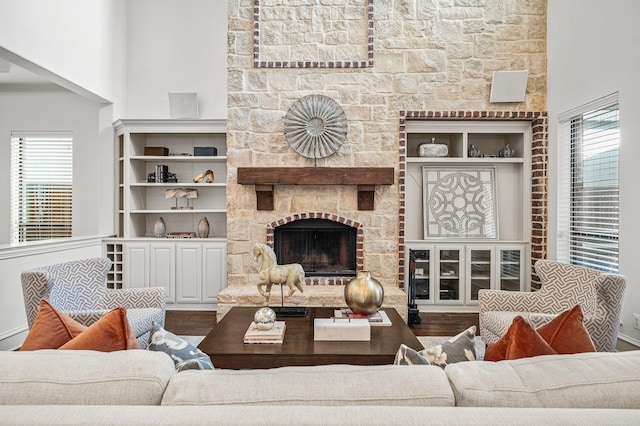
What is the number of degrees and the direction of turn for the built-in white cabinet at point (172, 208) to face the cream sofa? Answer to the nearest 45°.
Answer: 0° — it already faces it

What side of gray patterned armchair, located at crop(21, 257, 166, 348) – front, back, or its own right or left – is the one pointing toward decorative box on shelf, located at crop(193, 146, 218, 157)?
left

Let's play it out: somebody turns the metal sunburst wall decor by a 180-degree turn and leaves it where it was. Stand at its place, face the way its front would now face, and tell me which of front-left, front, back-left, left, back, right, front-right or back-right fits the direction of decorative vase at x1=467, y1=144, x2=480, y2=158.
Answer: right

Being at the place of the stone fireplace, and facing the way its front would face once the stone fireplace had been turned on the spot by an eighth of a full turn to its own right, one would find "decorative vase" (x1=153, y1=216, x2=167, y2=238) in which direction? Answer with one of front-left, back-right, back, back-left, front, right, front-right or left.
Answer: front-right

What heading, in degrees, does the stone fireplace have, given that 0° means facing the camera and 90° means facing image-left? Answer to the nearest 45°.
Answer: approximately 0°

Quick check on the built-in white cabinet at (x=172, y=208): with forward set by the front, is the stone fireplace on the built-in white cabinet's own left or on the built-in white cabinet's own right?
on the built-in white cabinet's own left

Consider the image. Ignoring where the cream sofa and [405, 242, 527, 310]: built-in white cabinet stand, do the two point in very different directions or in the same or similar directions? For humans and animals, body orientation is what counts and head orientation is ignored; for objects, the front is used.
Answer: very different directions

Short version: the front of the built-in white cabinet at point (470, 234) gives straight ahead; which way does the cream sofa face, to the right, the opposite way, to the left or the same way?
the opposite way

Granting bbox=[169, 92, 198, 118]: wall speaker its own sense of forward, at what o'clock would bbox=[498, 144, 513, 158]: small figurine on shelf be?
The small figurine on shelf is roughly at 10 o'clock from the wall speaker.

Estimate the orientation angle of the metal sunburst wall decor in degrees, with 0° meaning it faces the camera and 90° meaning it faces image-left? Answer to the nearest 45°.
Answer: approximately 0°

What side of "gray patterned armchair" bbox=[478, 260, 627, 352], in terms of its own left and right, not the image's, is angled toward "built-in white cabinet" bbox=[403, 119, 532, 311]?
right

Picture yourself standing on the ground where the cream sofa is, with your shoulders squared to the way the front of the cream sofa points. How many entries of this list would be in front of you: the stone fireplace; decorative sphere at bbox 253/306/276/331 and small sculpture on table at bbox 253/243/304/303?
3

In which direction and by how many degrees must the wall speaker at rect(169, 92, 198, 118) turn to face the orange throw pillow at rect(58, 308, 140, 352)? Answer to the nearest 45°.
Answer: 0° — it already faces it

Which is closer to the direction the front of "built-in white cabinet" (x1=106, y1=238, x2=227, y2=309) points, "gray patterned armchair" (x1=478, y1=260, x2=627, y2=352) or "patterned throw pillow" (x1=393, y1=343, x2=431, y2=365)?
the patterned throw pillow
